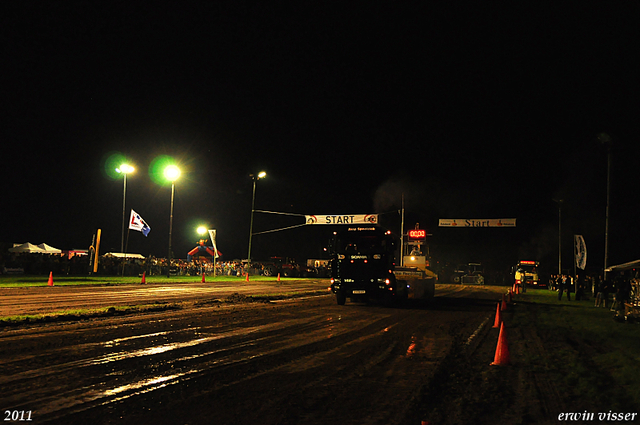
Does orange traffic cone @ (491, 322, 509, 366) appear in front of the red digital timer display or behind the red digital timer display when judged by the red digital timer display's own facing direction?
in front

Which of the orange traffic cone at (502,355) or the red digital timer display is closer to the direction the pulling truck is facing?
the orange traffic cone

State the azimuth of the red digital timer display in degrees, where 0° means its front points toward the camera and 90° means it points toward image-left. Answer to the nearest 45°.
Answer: approximately 0°

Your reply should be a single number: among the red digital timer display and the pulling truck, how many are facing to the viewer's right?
0

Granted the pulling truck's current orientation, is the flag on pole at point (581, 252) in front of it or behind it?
behind

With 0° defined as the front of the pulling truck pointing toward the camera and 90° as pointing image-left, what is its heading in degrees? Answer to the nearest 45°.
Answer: approximately 45°
